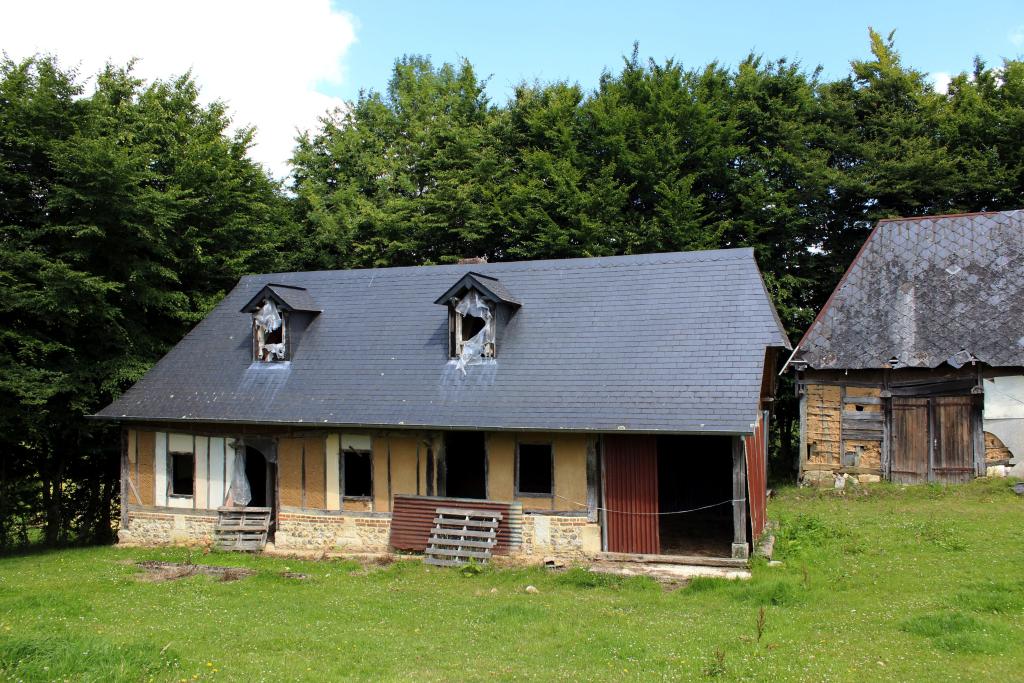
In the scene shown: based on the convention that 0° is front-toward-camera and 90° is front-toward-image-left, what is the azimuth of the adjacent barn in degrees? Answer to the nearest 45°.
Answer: approximately 0°

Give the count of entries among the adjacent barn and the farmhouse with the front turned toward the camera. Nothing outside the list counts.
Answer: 2

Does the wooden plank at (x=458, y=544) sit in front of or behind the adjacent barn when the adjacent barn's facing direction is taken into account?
in front

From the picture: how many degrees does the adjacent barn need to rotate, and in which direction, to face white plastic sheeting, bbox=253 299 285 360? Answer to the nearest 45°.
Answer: approximately 45° to its right

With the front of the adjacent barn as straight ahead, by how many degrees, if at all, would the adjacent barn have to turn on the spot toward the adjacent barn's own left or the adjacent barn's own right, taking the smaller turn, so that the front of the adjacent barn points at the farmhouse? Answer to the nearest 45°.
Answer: approximately 45° to the adjacent barn's own right

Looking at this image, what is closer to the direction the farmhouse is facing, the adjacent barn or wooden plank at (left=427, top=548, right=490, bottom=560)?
the wooden plank

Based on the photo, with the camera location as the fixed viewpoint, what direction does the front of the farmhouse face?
facing the viewer

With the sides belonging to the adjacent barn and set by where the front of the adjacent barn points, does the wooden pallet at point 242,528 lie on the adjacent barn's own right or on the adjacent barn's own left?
on the adjacent barn's own right

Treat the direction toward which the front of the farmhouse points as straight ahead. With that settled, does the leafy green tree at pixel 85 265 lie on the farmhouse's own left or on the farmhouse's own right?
on the farmhouse's own right

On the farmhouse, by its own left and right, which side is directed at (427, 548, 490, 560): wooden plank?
front
